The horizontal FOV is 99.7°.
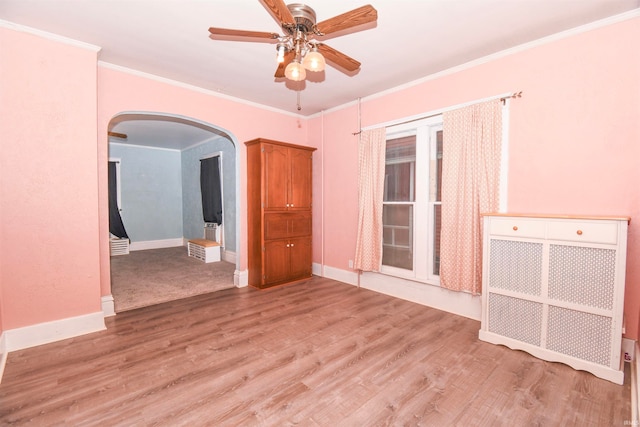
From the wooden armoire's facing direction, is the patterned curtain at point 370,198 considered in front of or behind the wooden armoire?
in front

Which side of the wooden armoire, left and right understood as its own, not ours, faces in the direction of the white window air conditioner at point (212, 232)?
back

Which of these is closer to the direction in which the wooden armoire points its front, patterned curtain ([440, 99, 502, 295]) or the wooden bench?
the patterned curtain

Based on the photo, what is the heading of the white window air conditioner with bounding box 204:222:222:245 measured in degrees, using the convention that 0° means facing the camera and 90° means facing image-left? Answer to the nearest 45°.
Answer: approximately 45°

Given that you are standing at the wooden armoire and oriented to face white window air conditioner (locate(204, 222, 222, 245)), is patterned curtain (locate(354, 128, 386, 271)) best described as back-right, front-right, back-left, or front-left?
back-right

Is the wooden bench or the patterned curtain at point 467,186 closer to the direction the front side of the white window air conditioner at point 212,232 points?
the wooden bench

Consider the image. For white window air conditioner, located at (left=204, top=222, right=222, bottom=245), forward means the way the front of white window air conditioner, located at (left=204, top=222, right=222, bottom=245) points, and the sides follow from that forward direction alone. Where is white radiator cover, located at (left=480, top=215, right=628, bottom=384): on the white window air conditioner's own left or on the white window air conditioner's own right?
on the white window air conditioner's own left

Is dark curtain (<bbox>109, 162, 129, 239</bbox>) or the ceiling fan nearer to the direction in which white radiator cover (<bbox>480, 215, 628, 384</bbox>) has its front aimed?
the ceiling fan

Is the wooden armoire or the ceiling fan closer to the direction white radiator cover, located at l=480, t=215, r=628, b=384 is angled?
the ceiling fan

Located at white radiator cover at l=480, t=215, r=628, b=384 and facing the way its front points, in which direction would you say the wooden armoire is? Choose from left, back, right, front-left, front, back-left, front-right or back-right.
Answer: front-right

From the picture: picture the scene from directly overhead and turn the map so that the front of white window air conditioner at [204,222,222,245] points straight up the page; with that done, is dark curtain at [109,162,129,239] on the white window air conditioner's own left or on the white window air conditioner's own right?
on the white window air conditioner's own right
